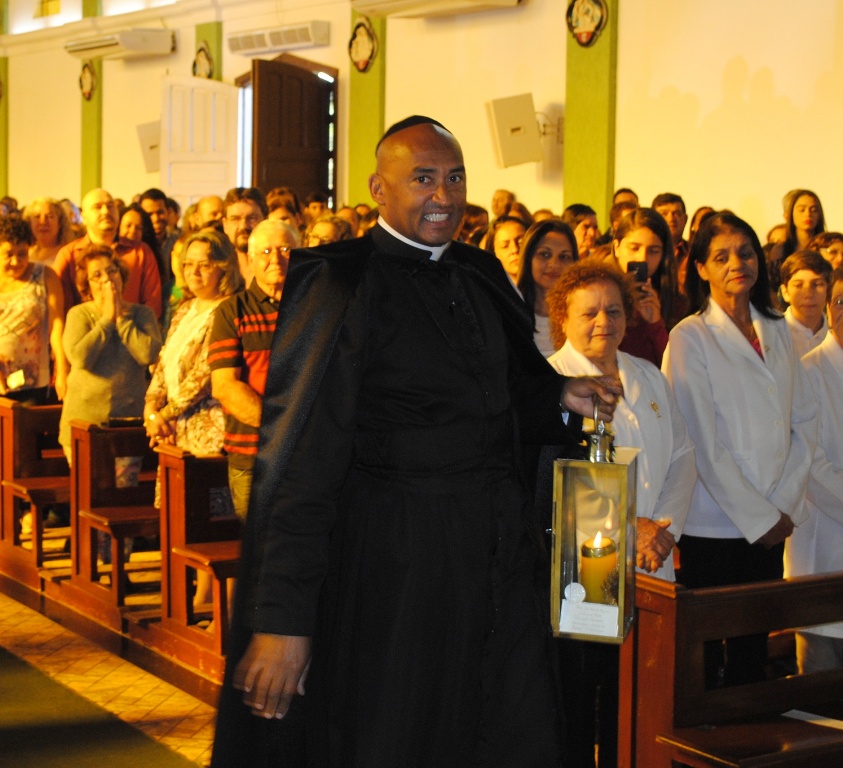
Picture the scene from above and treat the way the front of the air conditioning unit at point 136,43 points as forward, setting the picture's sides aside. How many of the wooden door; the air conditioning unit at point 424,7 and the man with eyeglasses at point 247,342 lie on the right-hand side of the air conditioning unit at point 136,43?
0

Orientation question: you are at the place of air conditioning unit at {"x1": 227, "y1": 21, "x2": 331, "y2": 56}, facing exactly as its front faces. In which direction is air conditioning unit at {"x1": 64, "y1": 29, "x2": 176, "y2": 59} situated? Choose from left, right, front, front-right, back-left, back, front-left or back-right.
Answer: right

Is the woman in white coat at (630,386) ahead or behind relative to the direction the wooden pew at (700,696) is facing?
behind

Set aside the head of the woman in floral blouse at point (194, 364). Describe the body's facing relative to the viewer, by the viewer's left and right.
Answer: facing the viewer and to the left of the viewer

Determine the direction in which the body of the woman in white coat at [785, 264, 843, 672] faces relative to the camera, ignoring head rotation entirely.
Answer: toward the camera

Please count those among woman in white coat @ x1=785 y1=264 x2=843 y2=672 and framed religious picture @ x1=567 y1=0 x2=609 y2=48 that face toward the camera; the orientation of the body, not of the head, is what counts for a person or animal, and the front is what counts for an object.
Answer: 2

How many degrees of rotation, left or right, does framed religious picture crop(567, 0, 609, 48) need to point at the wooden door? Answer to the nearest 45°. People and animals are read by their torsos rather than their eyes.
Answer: approximately 135° to its right

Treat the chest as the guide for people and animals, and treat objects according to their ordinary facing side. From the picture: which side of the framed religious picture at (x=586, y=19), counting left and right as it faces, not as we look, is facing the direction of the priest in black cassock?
front

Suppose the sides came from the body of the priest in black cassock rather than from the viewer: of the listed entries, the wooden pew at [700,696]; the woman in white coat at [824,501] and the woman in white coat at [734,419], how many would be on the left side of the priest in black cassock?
3

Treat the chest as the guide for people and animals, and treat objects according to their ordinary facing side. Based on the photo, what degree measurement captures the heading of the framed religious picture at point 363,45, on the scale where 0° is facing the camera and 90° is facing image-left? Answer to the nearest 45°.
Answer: approximately 45°

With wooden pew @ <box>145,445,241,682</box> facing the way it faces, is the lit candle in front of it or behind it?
in front

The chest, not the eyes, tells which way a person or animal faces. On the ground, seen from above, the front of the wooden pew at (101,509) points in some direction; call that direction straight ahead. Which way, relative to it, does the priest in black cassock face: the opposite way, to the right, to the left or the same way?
the same way

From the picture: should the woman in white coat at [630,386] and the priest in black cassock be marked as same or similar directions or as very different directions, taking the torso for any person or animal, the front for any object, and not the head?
same or similar directions

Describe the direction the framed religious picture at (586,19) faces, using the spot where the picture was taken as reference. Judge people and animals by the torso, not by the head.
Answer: facing the viewer

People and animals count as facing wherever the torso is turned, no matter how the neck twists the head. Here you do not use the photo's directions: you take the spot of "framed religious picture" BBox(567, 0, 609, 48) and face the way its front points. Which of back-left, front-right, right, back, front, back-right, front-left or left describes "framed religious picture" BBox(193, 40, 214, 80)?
back-right

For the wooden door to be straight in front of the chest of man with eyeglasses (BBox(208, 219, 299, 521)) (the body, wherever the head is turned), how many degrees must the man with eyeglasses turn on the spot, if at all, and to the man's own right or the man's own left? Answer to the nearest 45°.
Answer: approximately 135° to the man's own left

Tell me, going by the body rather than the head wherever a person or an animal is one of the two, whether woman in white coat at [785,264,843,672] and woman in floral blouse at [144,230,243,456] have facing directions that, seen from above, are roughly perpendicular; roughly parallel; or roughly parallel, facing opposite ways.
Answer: roughly parallel
